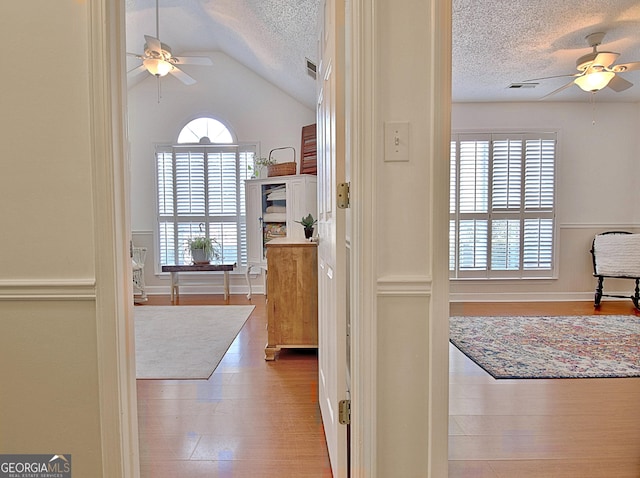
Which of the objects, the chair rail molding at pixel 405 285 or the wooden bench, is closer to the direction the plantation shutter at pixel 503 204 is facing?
the chair rail molding

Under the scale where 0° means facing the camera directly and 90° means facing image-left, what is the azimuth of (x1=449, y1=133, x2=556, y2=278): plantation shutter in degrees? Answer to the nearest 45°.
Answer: approximately 0°

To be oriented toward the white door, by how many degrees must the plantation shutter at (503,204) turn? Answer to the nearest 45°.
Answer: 0° — it already faces it

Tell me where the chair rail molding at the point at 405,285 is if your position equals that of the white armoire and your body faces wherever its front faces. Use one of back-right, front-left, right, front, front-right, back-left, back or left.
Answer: front-left

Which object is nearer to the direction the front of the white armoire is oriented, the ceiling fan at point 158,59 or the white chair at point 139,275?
the ceiling fan

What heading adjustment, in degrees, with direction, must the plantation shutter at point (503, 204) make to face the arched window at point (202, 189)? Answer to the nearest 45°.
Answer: approximately 90° to its right

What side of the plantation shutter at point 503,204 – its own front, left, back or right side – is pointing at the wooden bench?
right

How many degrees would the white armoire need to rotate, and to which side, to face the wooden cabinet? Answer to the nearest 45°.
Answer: approximately 45° to its left

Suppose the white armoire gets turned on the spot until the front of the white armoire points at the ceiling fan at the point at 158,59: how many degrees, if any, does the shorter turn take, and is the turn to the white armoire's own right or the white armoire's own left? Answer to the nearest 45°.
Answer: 0° — it already faces it
